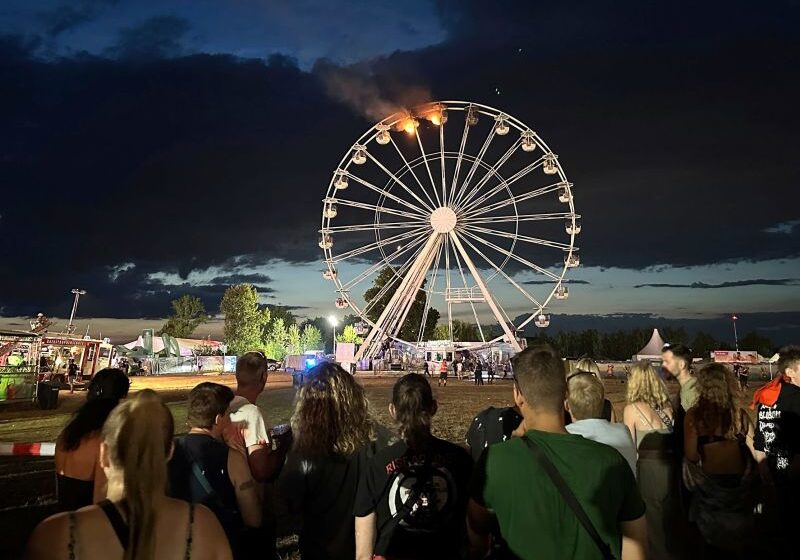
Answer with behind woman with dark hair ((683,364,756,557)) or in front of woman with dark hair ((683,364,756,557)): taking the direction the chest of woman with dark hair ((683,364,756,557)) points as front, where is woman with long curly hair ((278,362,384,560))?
behind

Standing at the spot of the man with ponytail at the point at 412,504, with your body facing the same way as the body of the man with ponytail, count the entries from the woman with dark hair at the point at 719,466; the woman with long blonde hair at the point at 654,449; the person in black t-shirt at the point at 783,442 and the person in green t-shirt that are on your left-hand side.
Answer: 0

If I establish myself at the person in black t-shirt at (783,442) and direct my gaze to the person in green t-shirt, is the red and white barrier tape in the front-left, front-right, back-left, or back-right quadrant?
front-right

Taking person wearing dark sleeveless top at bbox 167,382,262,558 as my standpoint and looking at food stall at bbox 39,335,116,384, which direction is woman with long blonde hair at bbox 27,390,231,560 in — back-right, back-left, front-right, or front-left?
back-left

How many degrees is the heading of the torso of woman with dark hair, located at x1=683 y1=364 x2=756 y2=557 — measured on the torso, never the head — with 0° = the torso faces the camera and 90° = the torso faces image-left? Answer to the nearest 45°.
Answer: approximately 180°

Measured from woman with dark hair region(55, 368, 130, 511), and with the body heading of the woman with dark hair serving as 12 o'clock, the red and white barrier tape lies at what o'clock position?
The red and white barrier tape is roughly at 10 o'clock from the woman with dark hair.

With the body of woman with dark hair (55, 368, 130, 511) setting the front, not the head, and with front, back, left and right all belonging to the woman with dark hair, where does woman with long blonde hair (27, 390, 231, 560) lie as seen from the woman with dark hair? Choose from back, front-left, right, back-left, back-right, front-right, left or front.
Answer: back-right

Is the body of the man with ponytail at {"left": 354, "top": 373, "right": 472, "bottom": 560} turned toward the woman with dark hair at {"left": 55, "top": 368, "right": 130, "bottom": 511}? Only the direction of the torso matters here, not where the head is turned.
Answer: no

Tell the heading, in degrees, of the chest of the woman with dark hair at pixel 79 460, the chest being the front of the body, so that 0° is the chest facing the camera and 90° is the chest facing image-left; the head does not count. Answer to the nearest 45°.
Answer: approximately 225°

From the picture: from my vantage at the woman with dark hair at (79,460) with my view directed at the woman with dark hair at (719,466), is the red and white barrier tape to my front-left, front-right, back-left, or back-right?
back-left

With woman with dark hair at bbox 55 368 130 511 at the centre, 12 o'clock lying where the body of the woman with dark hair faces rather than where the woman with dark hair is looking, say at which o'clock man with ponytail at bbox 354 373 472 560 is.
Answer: The man with ponytail is roughly at 3 o'clock from the woman with dark hair.

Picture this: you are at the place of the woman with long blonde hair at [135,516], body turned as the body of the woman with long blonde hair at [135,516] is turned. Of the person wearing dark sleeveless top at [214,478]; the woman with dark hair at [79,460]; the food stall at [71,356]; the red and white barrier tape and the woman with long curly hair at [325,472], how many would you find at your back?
0

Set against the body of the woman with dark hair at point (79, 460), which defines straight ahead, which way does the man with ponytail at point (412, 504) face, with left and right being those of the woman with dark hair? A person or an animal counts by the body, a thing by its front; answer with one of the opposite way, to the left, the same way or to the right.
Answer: the same way

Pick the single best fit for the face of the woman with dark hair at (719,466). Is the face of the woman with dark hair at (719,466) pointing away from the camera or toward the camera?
away from the camera

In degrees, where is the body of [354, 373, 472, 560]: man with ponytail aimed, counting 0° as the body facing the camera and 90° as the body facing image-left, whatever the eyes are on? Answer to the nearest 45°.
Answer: approximately 180°

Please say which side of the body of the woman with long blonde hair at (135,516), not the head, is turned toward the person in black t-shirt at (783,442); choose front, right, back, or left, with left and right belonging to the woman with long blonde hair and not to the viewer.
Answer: right

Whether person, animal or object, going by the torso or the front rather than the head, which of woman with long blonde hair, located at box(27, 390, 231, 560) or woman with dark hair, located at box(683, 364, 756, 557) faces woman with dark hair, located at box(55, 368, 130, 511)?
the woman with long blonde hair

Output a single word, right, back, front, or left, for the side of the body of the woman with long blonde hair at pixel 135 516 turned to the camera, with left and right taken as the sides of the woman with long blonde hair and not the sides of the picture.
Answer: back

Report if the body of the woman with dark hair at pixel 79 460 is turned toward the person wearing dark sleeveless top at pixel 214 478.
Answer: no
